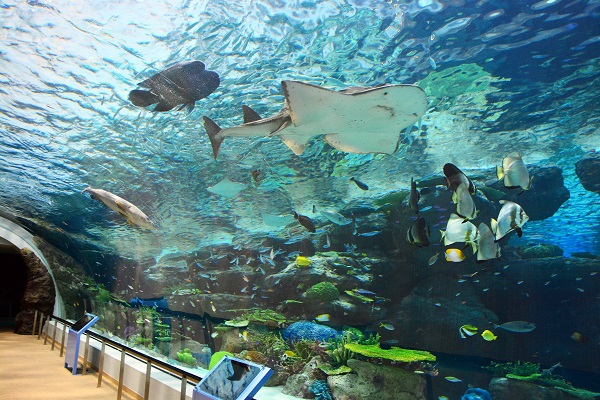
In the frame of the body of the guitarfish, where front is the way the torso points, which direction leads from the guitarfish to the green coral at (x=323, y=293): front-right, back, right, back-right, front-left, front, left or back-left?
left

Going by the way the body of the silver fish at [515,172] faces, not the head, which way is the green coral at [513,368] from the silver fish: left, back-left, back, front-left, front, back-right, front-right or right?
left

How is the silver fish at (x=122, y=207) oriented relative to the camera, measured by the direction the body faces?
to the viewer's right

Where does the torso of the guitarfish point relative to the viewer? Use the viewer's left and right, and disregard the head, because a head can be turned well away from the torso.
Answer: facing to the right of the viewer

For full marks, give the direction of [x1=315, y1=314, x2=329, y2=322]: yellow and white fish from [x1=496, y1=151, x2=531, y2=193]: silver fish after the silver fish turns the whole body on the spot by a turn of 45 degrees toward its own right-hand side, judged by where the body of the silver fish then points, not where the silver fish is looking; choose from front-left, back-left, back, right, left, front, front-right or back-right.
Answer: back
